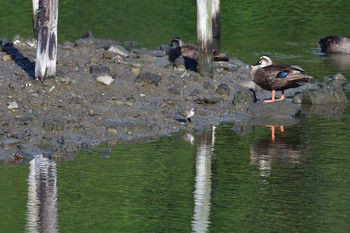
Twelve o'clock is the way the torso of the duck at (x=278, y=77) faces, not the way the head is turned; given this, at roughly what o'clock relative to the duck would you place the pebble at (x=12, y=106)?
The pebble is roughly at 11 o'clock from the duck.

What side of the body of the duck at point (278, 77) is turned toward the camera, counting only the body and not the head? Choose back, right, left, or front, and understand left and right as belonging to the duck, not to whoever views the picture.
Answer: left

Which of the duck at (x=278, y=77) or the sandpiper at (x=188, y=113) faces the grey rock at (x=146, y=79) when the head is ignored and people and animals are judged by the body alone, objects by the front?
the duck

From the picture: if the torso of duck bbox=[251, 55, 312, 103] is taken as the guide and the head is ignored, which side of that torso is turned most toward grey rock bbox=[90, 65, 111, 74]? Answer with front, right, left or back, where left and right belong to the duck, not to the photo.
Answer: front

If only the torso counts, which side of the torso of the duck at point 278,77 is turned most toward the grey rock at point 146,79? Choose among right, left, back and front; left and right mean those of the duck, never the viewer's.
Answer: front

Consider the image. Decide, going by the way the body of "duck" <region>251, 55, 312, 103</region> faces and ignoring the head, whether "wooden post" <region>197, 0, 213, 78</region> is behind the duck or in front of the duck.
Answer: in front
